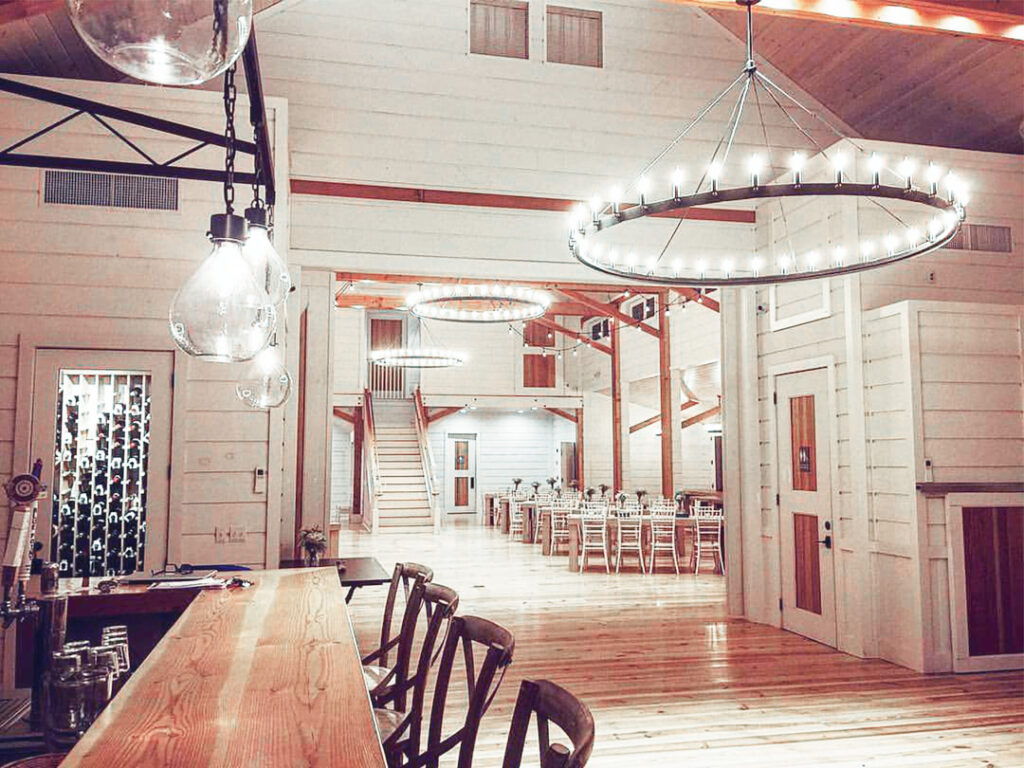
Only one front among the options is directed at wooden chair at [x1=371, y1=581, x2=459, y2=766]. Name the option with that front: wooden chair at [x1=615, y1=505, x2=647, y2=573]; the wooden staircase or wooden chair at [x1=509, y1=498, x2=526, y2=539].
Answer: the wooden staircase

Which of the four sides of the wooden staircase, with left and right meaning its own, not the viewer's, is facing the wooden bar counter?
front

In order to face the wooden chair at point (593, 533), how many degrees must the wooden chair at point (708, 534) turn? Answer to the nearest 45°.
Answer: approximately 90° to its left

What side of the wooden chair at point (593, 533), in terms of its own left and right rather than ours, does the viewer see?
back

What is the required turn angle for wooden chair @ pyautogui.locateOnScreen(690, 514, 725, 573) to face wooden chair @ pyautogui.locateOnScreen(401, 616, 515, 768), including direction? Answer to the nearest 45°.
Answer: approximately 180°

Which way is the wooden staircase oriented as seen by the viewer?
toward the camera

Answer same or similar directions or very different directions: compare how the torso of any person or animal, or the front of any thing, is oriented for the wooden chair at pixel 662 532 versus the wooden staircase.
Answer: very different directions

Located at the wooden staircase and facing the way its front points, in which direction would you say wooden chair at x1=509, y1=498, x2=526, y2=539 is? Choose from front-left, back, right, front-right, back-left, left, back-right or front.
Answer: front-left

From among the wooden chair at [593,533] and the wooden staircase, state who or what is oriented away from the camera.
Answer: the wooden chair

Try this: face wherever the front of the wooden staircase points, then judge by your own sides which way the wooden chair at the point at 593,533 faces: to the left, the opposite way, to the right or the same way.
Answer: the opposite way

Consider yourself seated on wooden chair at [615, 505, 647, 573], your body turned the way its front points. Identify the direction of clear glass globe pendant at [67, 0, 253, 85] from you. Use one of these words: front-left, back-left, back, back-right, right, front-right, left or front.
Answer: back

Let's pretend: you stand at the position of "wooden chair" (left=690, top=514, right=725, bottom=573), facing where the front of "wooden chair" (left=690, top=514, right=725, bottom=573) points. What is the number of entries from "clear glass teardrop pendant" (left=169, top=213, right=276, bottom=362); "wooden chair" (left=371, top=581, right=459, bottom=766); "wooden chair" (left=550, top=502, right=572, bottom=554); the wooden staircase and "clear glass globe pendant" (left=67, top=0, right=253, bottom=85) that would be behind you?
3

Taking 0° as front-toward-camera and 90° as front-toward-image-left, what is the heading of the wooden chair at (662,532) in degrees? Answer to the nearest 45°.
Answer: approximately 180°

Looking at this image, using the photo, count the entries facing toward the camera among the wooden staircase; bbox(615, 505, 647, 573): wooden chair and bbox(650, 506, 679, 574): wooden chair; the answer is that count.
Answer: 1

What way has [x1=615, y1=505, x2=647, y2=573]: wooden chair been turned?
away from the camera

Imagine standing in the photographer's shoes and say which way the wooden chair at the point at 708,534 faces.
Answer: facing away from the viewer

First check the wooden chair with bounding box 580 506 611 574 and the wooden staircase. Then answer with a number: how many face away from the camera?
1

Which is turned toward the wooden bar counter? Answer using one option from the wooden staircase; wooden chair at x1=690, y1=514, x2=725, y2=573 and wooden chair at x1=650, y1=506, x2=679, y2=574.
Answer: the wooden staircase

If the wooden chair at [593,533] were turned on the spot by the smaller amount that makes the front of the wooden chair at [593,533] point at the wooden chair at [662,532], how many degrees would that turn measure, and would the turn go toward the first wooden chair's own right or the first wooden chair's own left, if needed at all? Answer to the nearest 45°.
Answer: approximately 90° to the first wooden chair's own right

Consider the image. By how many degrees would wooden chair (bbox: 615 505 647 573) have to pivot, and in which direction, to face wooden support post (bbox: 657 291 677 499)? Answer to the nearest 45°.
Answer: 0° — it already faces it
